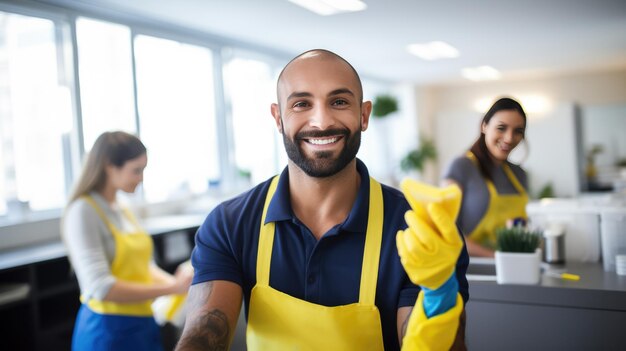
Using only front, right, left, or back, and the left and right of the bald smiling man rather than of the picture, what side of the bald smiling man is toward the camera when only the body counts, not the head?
front

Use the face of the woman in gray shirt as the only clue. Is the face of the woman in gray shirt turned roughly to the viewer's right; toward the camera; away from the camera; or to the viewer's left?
toward the camera

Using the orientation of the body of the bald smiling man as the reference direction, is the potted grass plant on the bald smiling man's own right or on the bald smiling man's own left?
on the bald smiling man's own left

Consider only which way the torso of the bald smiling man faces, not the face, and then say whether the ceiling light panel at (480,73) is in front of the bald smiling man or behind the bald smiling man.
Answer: behind

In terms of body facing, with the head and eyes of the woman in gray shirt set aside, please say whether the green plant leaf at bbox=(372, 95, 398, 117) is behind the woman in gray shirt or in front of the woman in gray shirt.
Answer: behind

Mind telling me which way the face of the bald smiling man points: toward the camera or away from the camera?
toward the camera

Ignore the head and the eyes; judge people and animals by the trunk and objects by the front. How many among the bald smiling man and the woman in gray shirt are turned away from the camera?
0

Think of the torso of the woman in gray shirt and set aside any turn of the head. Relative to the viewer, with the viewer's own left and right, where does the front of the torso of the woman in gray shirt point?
facing the viewer and to the right of the viewer

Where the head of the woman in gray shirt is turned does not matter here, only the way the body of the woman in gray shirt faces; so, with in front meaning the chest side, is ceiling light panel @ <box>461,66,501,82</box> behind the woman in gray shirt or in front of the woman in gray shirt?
behind

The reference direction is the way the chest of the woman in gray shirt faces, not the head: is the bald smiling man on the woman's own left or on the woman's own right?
on the woman's own right

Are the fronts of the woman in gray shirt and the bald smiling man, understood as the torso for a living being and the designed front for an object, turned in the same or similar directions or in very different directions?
same or similar directions

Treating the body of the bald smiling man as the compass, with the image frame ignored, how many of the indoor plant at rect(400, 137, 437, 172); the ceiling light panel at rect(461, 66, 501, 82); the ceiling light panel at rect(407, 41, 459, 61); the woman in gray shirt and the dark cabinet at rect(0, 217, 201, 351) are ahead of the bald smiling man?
0

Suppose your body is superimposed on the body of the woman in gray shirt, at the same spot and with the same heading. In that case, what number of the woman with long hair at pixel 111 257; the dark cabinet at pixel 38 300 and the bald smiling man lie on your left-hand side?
0
